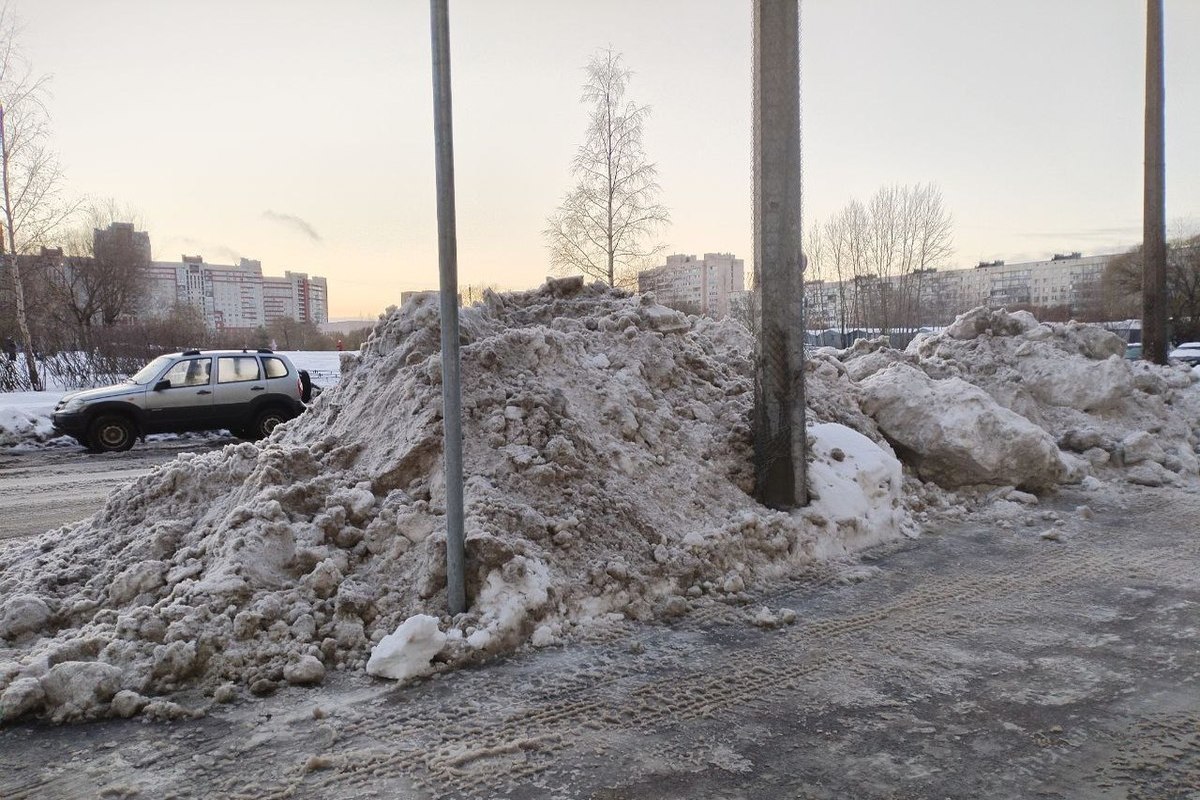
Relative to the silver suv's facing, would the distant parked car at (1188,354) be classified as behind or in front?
behind

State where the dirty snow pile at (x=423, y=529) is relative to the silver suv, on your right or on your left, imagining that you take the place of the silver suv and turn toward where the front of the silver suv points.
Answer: on your left

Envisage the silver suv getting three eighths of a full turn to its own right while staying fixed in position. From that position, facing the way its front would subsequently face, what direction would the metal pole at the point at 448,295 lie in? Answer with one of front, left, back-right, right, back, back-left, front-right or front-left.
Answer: back-right

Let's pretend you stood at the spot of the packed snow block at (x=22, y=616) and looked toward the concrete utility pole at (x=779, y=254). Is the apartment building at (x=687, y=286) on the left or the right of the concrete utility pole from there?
left

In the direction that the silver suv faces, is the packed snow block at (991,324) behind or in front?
behind

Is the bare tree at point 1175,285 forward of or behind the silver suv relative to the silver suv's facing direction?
behind

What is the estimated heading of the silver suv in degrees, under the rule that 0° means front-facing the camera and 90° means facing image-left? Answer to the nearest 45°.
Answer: approximately 90°

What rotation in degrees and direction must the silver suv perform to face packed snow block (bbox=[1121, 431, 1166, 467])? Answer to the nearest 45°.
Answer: approximately 135° to its left

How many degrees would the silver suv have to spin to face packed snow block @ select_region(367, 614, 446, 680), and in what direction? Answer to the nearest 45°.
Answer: approximately 90° to its left

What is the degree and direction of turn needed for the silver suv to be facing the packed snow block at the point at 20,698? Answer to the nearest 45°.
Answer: approximately 90° to its left
